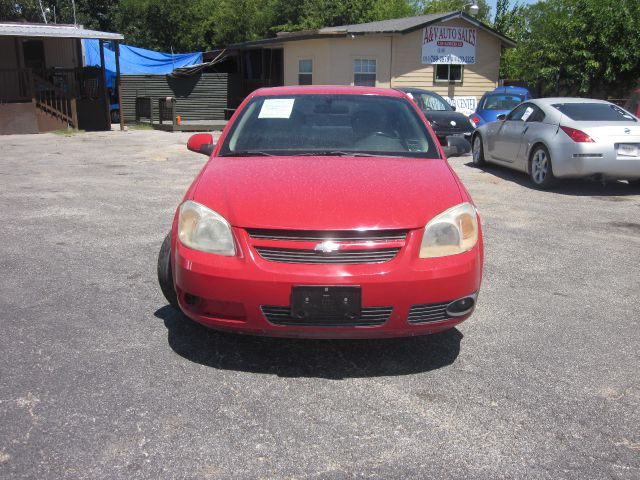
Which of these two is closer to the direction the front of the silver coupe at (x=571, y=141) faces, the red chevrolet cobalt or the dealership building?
the dealership building

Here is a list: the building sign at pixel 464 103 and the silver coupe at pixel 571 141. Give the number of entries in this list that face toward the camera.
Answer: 1

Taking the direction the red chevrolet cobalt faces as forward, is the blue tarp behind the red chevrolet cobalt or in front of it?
behind

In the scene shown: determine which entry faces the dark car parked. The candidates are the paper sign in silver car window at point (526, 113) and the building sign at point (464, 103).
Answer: the building sign

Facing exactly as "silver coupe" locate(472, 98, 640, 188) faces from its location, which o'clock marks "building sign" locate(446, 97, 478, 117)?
The building sign is roughly at 1 o'clock from the silver coupe.

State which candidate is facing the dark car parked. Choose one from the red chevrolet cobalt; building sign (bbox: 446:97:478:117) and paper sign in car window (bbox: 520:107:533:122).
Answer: the building sign

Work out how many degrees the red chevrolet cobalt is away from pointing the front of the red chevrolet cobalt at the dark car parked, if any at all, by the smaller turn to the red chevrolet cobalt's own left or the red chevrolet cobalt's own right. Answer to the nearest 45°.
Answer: approximately 180°

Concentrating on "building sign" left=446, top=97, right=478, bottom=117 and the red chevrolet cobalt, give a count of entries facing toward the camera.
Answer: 2

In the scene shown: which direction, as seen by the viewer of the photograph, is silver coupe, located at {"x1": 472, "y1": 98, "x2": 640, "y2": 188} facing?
facing away from the viewer and to the left of the viewer

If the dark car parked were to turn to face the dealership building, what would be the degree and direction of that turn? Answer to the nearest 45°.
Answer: approximately 135° to its left

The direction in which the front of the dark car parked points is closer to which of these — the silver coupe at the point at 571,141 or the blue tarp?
the silver coupe

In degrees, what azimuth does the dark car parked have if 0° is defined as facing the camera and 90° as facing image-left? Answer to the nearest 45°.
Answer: approximately 315°
